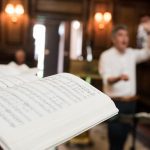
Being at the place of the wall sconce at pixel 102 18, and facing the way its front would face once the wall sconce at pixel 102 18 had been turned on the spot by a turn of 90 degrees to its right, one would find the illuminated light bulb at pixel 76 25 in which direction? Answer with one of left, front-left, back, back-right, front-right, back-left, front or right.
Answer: front

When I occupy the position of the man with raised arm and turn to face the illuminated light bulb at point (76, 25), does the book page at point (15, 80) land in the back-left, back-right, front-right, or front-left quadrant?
back-left

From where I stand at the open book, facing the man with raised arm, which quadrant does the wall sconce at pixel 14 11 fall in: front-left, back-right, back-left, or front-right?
front-left

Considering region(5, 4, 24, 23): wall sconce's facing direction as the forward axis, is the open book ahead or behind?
ahead

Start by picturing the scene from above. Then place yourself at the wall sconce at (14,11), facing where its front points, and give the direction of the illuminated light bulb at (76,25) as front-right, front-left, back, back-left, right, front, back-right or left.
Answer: left

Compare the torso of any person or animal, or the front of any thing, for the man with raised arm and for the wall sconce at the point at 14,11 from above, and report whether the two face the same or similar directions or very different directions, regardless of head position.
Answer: same or similar directions

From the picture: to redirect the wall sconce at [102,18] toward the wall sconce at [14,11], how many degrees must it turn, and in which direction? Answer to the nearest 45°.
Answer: approximately 90° to its right

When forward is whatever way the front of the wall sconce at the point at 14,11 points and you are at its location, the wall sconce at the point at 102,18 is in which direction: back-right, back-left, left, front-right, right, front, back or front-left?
left

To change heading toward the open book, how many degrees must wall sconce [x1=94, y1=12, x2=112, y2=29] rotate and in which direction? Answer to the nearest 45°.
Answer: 0° — it already faces it

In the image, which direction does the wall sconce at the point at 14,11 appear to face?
toward the camera

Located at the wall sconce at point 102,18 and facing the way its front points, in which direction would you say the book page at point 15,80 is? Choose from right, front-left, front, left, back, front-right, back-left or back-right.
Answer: front

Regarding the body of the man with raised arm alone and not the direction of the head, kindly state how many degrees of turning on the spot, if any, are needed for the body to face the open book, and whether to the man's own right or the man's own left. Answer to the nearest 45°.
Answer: approximately 45° to the man's own right

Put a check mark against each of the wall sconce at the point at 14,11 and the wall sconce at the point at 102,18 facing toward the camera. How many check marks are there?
2

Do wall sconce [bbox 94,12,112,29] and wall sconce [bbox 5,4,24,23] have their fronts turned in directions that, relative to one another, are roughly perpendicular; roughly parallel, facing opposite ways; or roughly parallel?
roughly parallel
